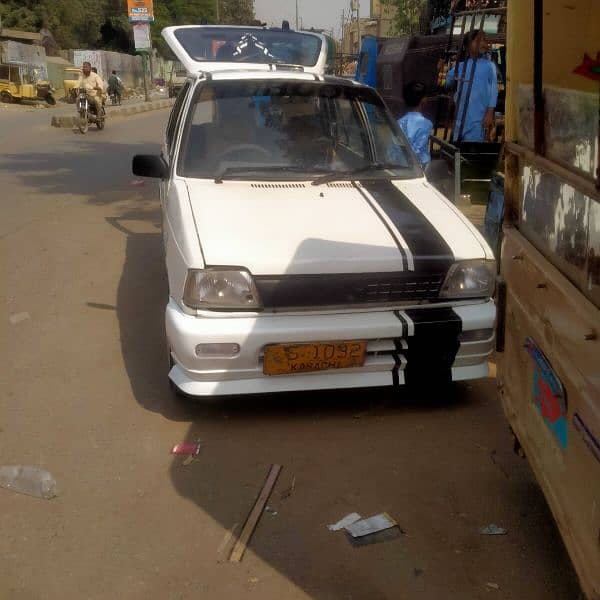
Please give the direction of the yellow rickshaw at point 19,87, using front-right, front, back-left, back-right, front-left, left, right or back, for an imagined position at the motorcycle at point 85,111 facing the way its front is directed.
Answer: back-right

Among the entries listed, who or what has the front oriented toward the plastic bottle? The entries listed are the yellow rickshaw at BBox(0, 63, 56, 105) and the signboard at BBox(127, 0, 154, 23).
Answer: the signboard

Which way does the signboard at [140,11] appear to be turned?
toward the camera

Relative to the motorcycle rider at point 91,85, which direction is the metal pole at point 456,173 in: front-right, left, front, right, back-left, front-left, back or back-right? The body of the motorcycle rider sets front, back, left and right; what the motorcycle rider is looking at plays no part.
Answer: front-left

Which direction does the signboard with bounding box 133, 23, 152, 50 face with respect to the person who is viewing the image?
facing the viewer

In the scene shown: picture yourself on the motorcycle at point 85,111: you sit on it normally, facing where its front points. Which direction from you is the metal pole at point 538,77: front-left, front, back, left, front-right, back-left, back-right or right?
front-left

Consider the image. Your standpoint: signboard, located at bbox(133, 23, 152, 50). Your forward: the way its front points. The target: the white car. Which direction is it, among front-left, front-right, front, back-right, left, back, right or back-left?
front

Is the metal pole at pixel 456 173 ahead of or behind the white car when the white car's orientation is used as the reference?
behind

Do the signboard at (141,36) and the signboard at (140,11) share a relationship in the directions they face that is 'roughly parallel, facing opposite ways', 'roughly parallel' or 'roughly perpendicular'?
roughly parallel
